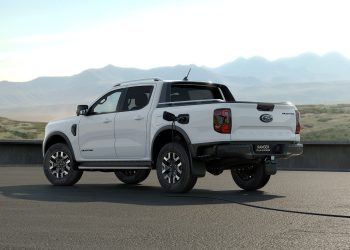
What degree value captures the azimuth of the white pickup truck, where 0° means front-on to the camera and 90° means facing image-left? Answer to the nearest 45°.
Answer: approximately 135°
